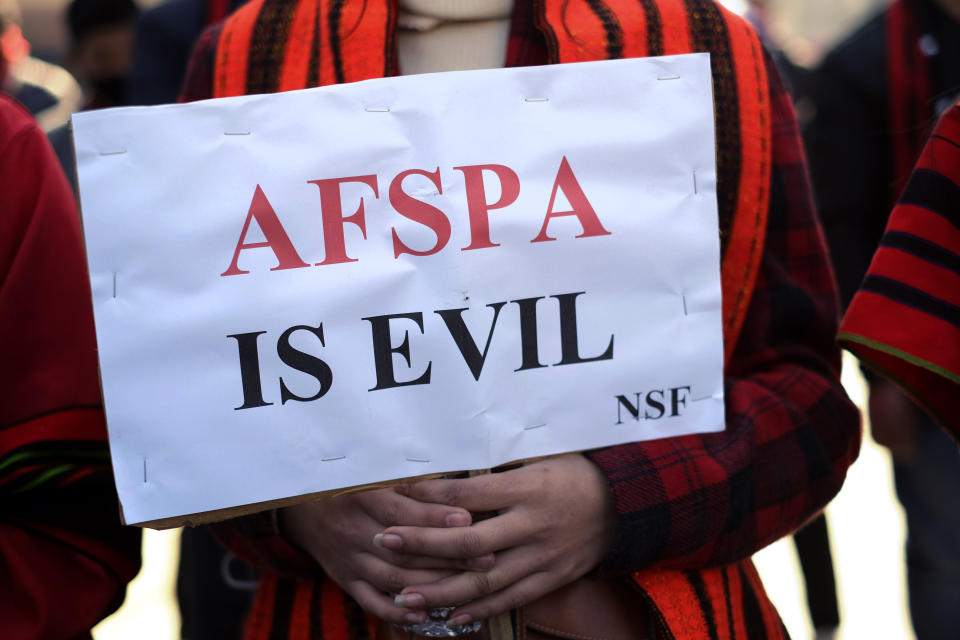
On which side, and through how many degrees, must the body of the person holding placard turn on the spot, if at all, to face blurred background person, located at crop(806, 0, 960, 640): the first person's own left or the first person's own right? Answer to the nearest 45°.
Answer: approximately 135° to the first person's own left

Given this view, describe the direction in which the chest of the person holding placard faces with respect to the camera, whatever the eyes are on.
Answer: toward the camera

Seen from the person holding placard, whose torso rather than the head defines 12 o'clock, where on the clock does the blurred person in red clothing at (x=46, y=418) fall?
The blurred person in red clothing is roughly at 3 o'clock from the person holding placard.

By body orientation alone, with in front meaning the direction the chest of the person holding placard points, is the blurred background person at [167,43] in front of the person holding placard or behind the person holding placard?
behind

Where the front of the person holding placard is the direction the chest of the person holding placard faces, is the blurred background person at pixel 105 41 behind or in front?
behind
